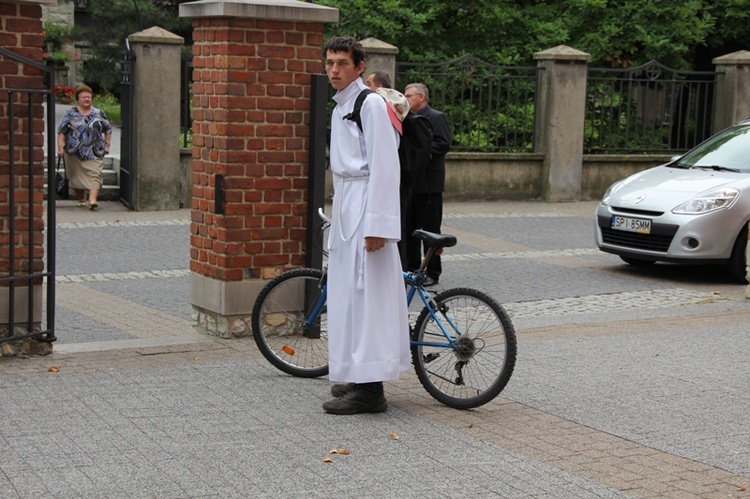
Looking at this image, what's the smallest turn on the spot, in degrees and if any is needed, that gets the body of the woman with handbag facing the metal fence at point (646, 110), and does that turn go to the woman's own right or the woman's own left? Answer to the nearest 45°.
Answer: approximately 90° to the woman's own left

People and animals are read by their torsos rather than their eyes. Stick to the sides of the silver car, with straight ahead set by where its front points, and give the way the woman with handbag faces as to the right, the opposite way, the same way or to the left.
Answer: to the left

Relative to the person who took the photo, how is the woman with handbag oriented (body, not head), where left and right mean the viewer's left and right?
facing the viewer

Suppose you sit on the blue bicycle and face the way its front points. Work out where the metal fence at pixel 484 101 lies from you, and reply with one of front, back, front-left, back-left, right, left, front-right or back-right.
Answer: front-right

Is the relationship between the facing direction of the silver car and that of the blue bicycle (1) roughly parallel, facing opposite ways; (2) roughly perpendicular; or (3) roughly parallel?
roughly perpendicular

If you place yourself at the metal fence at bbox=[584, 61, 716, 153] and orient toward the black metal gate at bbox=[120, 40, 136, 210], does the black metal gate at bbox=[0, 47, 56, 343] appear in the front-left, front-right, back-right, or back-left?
front-left

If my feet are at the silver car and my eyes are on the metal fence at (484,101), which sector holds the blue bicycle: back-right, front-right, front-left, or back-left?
back-left

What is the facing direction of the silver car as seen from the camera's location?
facing the viewer and to the left of the viewer

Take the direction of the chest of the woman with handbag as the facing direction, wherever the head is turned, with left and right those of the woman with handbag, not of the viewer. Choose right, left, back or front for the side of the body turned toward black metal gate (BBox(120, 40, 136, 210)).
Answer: left

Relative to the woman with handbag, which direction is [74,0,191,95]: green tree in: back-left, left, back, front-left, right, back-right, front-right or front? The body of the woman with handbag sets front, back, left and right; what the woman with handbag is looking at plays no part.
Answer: back

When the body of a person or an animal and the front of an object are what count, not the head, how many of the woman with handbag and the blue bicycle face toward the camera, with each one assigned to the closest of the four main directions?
1

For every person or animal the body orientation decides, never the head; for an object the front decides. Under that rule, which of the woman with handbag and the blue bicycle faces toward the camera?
the woman with handbag

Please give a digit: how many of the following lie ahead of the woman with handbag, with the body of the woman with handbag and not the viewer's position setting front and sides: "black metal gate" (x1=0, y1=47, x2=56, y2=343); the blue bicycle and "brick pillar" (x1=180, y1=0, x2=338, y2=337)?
3

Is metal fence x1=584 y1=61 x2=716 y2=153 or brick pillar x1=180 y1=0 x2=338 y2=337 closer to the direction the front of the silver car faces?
the brick pillar

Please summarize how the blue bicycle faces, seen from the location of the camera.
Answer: facing away from the viewer and to the left of the viewer

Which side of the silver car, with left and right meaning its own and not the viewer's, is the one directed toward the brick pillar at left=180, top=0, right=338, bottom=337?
front

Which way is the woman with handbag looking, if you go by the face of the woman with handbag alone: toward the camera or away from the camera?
toward the camera
